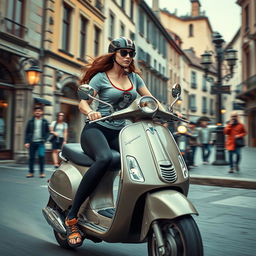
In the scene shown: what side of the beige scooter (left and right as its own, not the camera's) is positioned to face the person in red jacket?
left

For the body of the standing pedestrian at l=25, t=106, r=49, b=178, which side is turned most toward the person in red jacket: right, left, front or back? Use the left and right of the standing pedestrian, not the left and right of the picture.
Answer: left

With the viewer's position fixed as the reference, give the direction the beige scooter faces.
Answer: facing the viewer and to the right of the viewer

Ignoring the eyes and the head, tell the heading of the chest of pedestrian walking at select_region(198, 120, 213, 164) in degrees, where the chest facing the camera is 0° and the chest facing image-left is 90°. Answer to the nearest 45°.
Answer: approximately 0°

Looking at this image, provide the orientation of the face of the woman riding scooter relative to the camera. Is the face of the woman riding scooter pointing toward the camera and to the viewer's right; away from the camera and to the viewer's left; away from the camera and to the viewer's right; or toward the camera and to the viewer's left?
toward the camera and to the viewer's right
